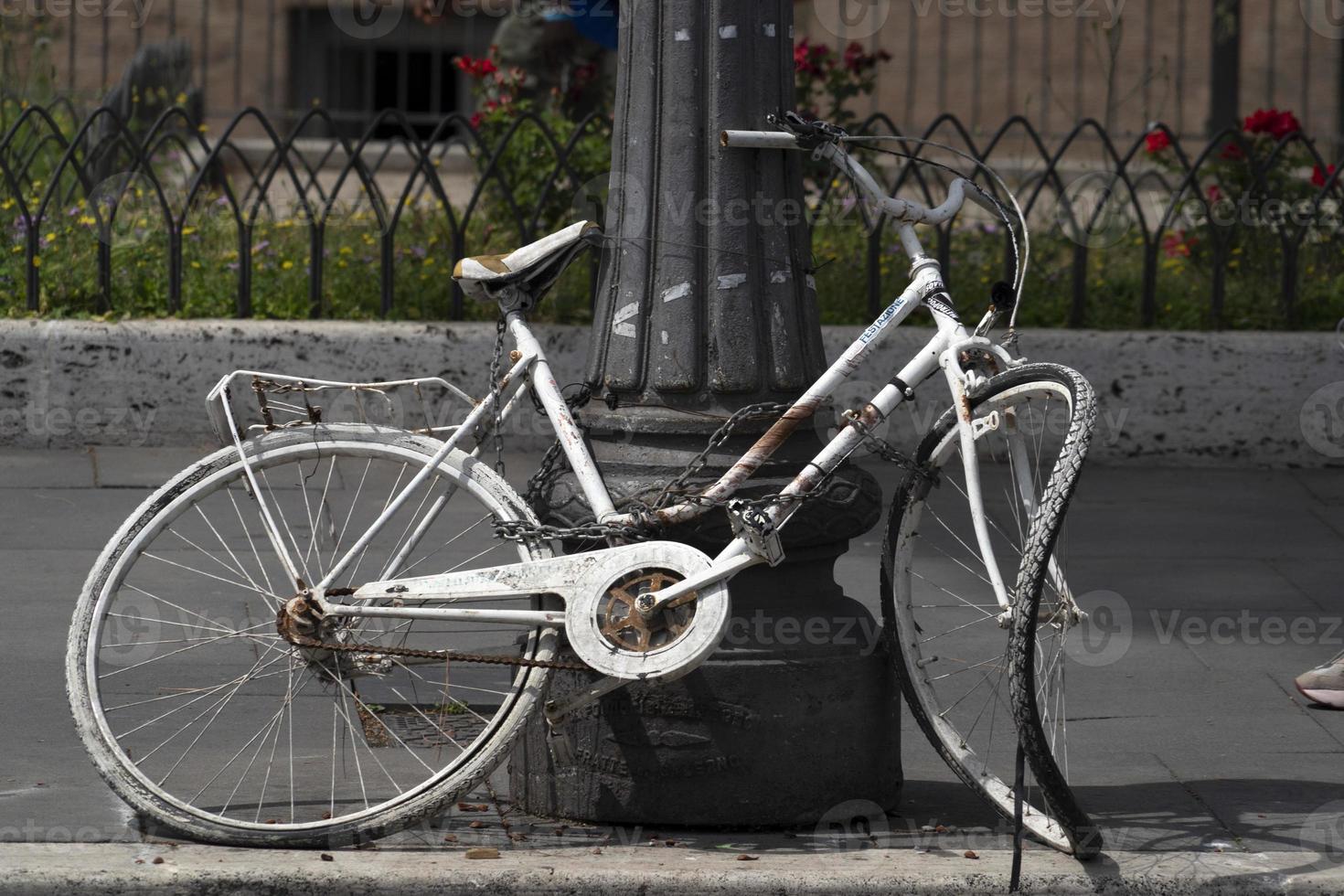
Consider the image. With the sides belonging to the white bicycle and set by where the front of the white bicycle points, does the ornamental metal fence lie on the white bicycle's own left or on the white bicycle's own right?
on the white bicycle's own left

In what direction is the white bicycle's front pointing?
to the viewer's right
